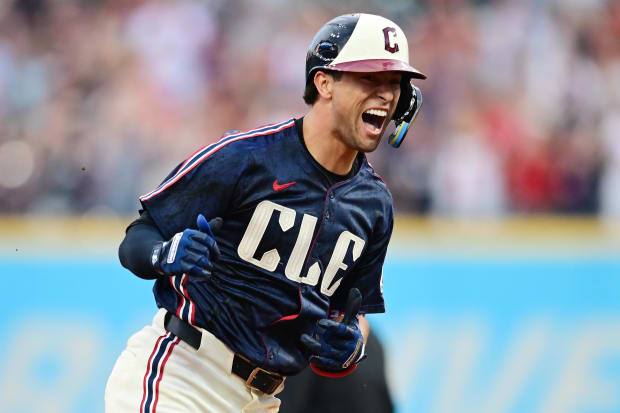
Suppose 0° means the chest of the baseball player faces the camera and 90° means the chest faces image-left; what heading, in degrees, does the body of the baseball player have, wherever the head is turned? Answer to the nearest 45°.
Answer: approximately 315°

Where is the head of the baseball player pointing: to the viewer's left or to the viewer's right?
to the viewer's right
